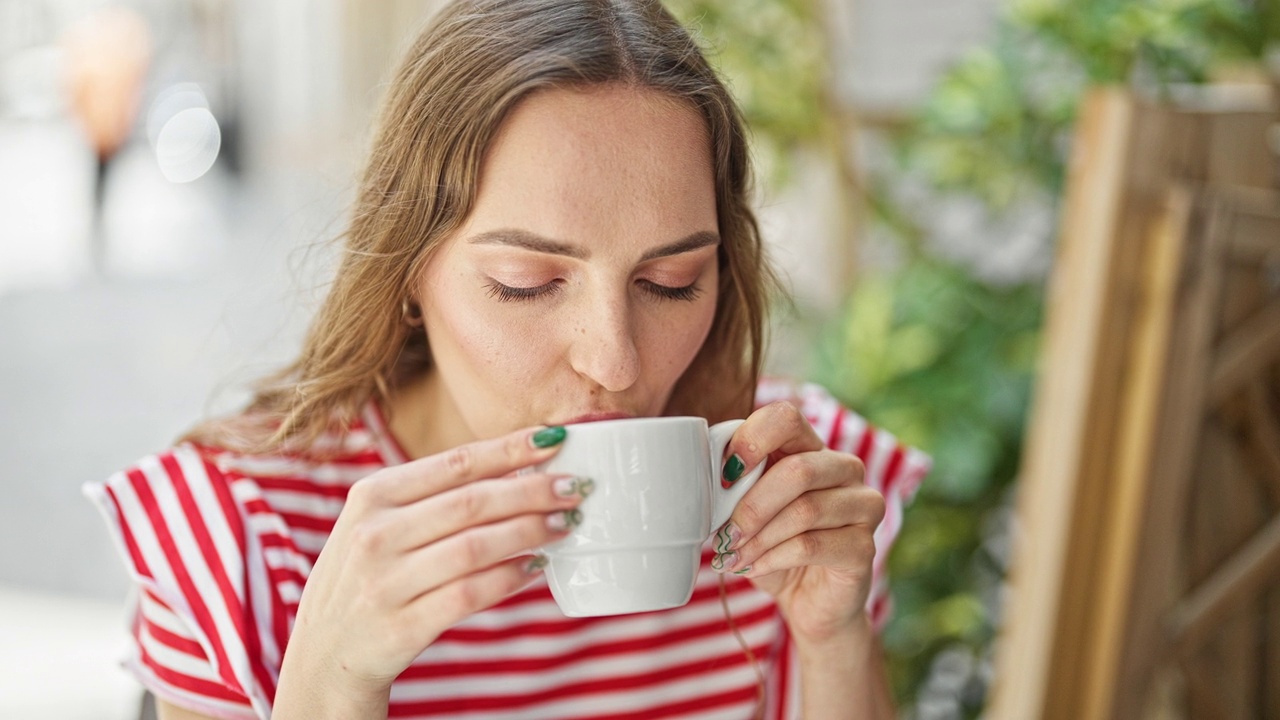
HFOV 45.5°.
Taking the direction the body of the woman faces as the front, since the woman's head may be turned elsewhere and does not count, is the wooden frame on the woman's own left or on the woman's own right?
on the woman's own left

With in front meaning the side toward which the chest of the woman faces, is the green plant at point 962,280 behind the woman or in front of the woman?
behind

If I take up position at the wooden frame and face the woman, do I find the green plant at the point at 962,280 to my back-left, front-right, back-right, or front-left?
back-right

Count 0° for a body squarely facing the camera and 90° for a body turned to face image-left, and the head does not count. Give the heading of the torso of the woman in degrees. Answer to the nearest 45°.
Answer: approximately 0°
